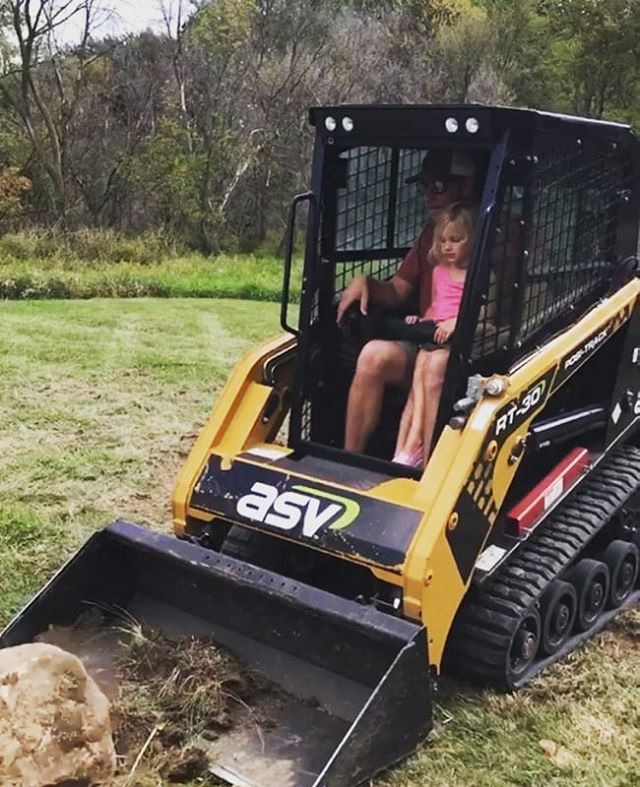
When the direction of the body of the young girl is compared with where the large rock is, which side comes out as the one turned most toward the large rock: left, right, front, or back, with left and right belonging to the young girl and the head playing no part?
front

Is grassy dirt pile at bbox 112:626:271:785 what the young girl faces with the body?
yes

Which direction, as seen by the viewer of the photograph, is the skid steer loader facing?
facing the viewer and to the left of the viewer
